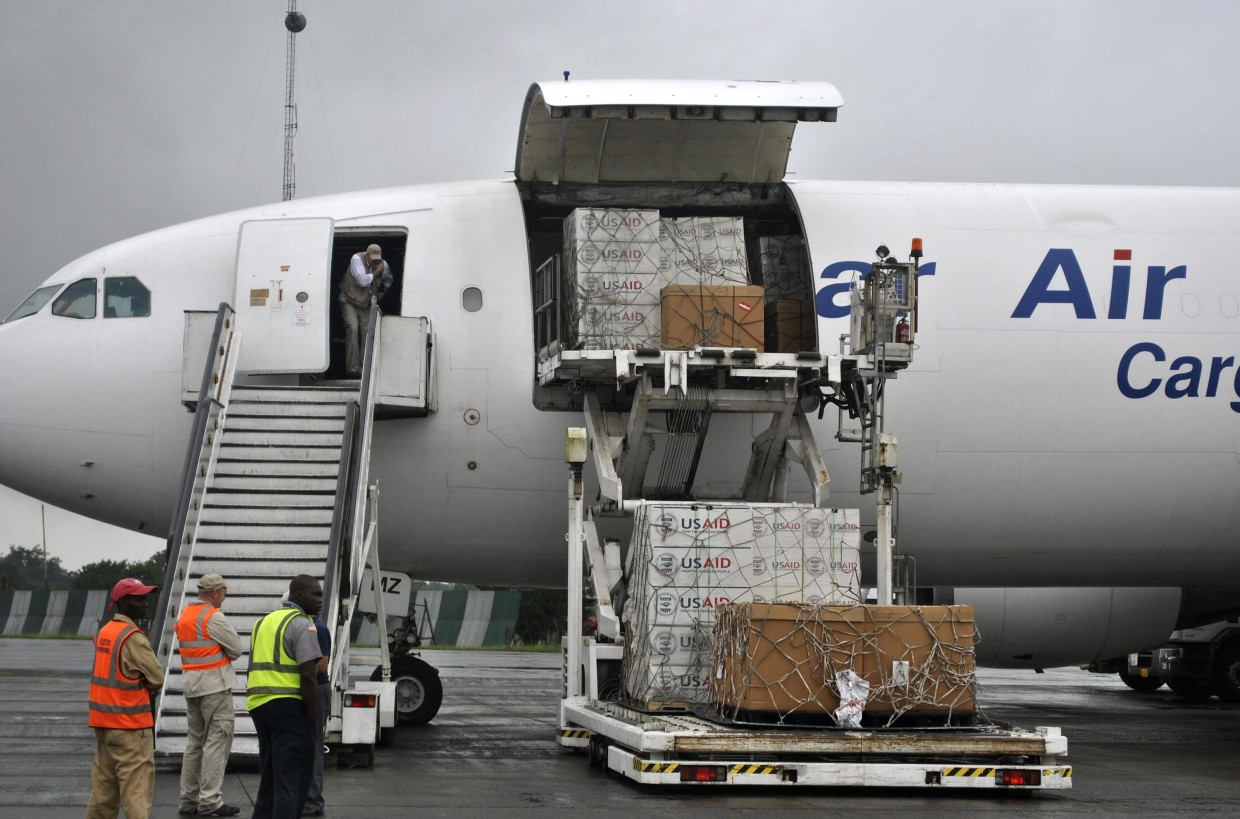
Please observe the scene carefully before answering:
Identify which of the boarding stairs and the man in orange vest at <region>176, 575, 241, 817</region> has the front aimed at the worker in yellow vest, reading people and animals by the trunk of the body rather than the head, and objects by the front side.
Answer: the boarding stairs

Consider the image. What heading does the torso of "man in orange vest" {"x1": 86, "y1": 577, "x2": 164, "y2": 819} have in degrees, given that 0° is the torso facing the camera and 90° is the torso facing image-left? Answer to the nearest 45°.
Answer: approximately 225°

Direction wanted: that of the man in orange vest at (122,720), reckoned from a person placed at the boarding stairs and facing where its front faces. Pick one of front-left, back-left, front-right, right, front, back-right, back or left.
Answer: front

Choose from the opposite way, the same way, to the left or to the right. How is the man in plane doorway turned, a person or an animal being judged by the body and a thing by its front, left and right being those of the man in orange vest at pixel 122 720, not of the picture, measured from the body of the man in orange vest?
to the right

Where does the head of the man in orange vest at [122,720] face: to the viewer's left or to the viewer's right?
to the viewer's right

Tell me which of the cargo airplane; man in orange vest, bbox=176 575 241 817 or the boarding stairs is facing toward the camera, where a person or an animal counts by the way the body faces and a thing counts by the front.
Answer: the boarding stairs

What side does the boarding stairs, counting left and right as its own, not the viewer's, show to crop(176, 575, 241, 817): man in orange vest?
front

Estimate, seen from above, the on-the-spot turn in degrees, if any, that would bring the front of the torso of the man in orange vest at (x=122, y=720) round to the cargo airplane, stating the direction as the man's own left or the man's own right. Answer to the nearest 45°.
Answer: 0° — they already face it

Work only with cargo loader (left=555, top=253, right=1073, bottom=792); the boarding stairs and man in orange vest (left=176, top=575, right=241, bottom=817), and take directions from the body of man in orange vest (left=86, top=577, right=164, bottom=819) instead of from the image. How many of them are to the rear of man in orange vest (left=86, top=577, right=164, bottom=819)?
0

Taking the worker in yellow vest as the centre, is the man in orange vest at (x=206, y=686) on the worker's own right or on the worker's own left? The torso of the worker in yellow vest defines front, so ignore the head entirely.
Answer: on the worker's own left

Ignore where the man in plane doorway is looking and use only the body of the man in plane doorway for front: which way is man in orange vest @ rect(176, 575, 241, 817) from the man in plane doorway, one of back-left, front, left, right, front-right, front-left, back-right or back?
front-right

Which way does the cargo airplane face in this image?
to the viewer's left

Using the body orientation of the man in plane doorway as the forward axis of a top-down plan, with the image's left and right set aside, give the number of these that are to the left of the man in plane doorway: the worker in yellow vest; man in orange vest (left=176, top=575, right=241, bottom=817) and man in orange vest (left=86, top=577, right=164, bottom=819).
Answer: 0
